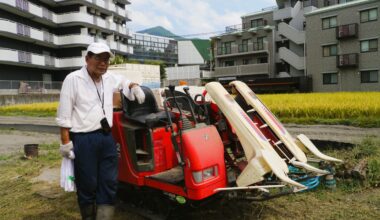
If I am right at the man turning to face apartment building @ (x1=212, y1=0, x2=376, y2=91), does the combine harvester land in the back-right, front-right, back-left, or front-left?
front-right

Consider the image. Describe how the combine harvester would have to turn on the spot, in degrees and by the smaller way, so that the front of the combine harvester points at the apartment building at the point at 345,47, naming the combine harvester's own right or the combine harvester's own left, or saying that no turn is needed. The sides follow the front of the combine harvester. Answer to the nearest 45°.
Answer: approximately 135° to the combine harvester's own left

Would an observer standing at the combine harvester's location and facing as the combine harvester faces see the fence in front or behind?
behind

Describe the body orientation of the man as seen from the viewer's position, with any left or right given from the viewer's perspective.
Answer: facing the viewer and to the right of the viewer

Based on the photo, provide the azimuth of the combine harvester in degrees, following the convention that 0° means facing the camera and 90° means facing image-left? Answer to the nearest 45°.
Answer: approximately 315°

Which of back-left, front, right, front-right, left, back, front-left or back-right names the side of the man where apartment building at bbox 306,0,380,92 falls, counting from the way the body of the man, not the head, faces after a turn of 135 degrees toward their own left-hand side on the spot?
front-right

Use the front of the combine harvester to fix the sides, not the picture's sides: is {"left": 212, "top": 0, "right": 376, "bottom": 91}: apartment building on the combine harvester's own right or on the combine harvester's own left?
on the combine harvester's own left

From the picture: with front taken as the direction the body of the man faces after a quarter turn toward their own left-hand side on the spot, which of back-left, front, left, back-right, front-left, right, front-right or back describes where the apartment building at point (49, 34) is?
front-left
